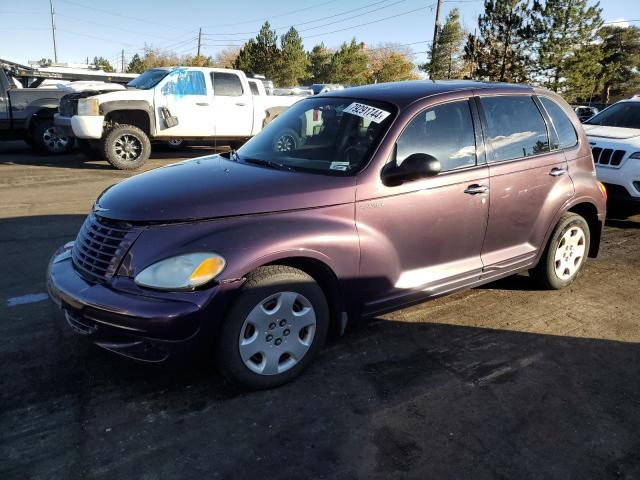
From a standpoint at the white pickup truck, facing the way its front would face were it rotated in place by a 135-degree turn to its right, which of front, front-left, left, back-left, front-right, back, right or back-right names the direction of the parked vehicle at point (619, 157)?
back-right

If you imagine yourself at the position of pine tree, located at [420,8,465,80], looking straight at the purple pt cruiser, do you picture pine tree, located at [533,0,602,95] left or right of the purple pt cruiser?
left

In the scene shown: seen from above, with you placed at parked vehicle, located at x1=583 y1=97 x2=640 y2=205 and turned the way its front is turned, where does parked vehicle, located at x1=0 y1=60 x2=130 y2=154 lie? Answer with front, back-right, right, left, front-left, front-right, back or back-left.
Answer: front-right

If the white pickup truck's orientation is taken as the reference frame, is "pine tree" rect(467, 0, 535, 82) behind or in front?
behind

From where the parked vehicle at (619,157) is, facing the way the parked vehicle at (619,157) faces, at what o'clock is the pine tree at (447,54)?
The pine tree is roughly at 4 o'clock from the parked vehicle.

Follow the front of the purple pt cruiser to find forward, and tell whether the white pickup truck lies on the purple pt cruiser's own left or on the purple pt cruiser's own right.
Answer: on the purple pt cruiser's own right

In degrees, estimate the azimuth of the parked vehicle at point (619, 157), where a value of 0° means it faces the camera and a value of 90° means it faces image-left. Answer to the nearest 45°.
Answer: approximately 45°
